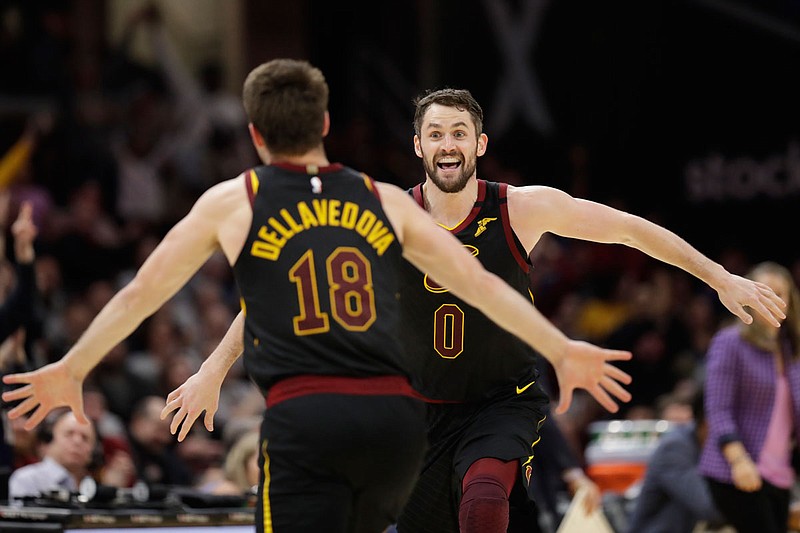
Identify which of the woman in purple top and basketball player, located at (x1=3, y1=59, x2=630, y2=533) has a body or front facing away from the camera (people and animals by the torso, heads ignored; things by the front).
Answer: the basketball player

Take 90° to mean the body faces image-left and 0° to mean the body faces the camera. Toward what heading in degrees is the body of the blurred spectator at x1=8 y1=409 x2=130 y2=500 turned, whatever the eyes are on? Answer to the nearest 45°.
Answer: approximately 315°

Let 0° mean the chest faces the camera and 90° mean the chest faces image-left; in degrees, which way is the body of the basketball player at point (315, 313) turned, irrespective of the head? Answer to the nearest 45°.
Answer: approximately 180°

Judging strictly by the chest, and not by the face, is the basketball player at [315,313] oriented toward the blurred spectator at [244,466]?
yes

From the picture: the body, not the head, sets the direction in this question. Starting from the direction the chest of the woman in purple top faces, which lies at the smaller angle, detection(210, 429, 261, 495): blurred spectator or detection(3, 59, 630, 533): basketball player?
the basketball player

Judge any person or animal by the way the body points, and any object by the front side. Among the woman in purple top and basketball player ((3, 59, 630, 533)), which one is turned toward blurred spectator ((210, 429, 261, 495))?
the basketball player

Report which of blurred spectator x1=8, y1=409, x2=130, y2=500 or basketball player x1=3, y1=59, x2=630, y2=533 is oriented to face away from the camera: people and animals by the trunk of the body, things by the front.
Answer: the basketball player

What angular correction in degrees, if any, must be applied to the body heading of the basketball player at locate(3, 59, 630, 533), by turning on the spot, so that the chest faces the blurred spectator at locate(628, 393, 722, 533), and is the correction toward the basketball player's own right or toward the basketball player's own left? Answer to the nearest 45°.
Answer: approximately 45° to the basketball player's own right
